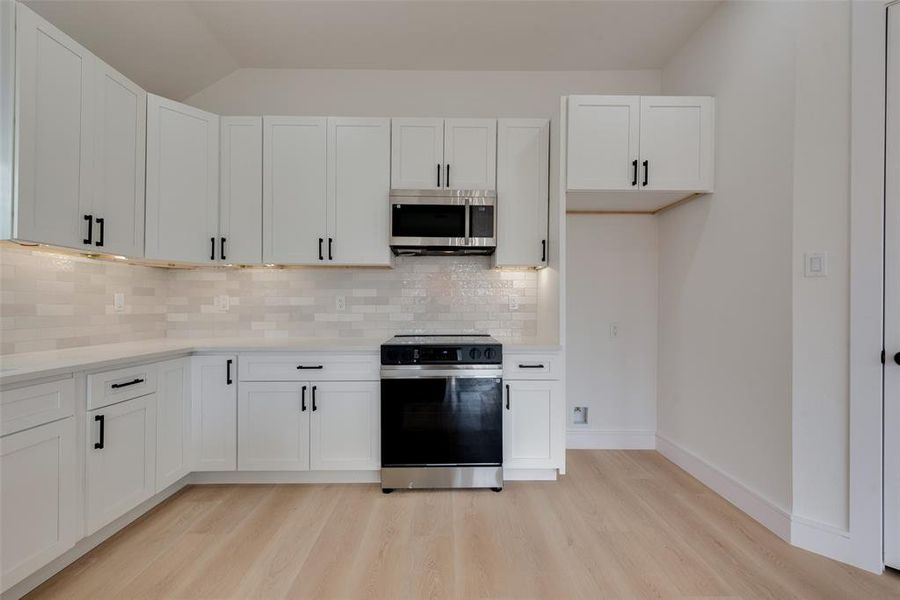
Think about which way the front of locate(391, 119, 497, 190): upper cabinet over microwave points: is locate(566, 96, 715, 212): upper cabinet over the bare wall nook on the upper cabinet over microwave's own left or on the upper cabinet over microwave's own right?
on the upper cabinet over microwave's own left

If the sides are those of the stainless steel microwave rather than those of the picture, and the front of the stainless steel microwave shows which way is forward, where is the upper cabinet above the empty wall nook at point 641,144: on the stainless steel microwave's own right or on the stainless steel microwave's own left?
on the stainless steel microwave's own left

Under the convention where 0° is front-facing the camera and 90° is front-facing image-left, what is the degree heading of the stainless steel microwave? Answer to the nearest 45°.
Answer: approximately 0°

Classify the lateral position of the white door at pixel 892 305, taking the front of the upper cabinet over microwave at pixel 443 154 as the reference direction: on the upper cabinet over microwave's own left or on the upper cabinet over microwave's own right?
on the upper cabinet over microwave's own left

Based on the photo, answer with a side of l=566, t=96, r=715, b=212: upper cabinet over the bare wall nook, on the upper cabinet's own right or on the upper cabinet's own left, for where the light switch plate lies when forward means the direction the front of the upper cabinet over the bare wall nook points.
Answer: on the upper cabinet's own left
